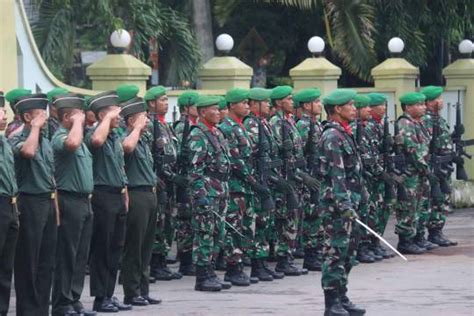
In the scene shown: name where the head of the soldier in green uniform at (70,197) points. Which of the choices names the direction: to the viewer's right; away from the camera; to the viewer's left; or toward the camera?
to the viewer's right

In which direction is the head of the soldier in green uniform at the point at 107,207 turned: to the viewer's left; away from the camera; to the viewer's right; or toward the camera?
to the viewer's right

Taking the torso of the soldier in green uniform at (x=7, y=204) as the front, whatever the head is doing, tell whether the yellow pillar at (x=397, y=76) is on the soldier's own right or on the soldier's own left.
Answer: on the soldier's own left

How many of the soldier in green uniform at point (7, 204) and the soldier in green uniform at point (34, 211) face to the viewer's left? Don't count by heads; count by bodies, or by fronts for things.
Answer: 0
